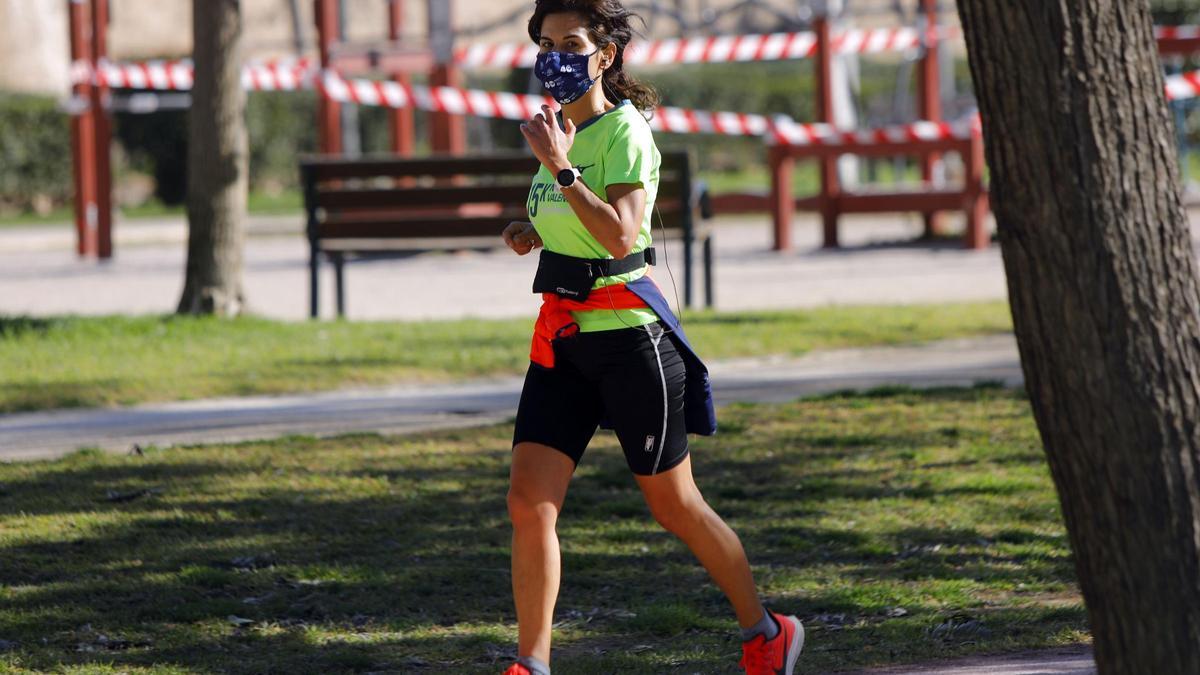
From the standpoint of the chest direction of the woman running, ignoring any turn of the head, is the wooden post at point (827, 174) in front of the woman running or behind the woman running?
behind

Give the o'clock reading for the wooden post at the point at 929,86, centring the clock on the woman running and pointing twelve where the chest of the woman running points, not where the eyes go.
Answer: The wooden post is roughly at 5 o'clock from the woman running.

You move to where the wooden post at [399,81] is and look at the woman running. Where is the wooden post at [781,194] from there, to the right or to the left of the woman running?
left

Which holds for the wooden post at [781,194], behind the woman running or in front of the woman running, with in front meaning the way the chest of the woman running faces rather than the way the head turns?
behind

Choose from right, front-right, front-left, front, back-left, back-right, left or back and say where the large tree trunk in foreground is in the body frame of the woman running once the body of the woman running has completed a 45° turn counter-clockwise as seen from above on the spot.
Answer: front-left

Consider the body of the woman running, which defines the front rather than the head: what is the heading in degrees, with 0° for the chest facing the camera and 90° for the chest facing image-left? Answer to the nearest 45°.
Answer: approximately 45°

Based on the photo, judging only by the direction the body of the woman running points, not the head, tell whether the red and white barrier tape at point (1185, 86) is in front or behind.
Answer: behind

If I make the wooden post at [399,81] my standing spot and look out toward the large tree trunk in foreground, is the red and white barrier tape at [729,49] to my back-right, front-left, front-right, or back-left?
front-left

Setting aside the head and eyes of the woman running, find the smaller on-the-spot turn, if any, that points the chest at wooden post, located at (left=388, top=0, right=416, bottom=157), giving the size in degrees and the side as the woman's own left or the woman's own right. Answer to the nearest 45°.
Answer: approximately 135° to the woman's own right

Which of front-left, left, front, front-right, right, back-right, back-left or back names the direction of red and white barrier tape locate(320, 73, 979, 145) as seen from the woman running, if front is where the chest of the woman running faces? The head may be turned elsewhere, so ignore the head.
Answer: back-right

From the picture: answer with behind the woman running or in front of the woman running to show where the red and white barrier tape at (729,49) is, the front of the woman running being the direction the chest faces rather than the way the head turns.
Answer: behind
